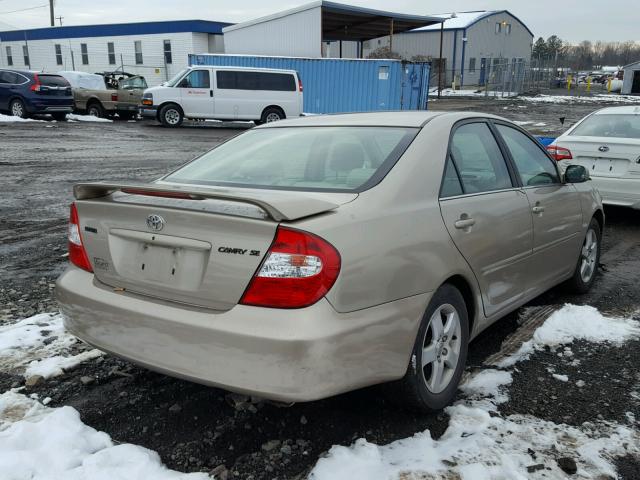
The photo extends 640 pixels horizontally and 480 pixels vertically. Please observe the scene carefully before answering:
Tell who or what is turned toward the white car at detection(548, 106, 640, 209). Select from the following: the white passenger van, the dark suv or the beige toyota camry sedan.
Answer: the beige toyota camry sedan

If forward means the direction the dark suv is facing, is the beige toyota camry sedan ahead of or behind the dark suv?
behind

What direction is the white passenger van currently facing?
to the viewer's left

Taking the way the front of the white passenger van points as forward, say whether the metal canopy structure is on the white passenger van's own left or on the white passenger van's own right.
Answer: on the white passenger van's own right

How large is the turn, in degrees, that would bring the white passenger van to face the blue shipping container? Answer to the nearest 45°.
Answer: approximately 135° to its right

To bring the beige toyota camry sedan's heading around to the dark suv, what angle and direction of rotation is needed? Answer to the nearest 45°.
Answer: approximately 90° to its left

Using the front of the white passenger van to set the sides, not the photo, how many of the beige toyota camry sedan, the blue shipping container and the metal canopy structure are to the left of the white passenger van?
1

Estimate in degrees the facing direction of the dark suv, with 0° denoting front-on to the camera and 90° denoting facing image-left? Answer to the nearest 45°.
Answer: approximately 135°

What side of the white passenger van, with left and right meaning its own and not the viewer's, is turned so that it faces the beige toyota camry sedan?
left

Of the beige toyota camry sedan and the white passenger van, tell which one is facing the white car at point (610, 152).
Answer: the beige toyota camry sedan

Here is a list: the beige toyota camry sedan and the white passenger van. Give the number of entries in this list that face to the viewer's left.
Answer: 1

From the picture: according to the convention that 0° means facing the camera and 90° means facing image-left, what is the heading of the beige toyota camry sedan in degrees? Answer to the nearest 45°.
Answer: approximately 225°

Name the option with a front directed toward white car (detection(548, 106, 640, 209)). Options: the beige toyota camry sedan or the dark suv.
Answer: the beige toyota camry sedan
